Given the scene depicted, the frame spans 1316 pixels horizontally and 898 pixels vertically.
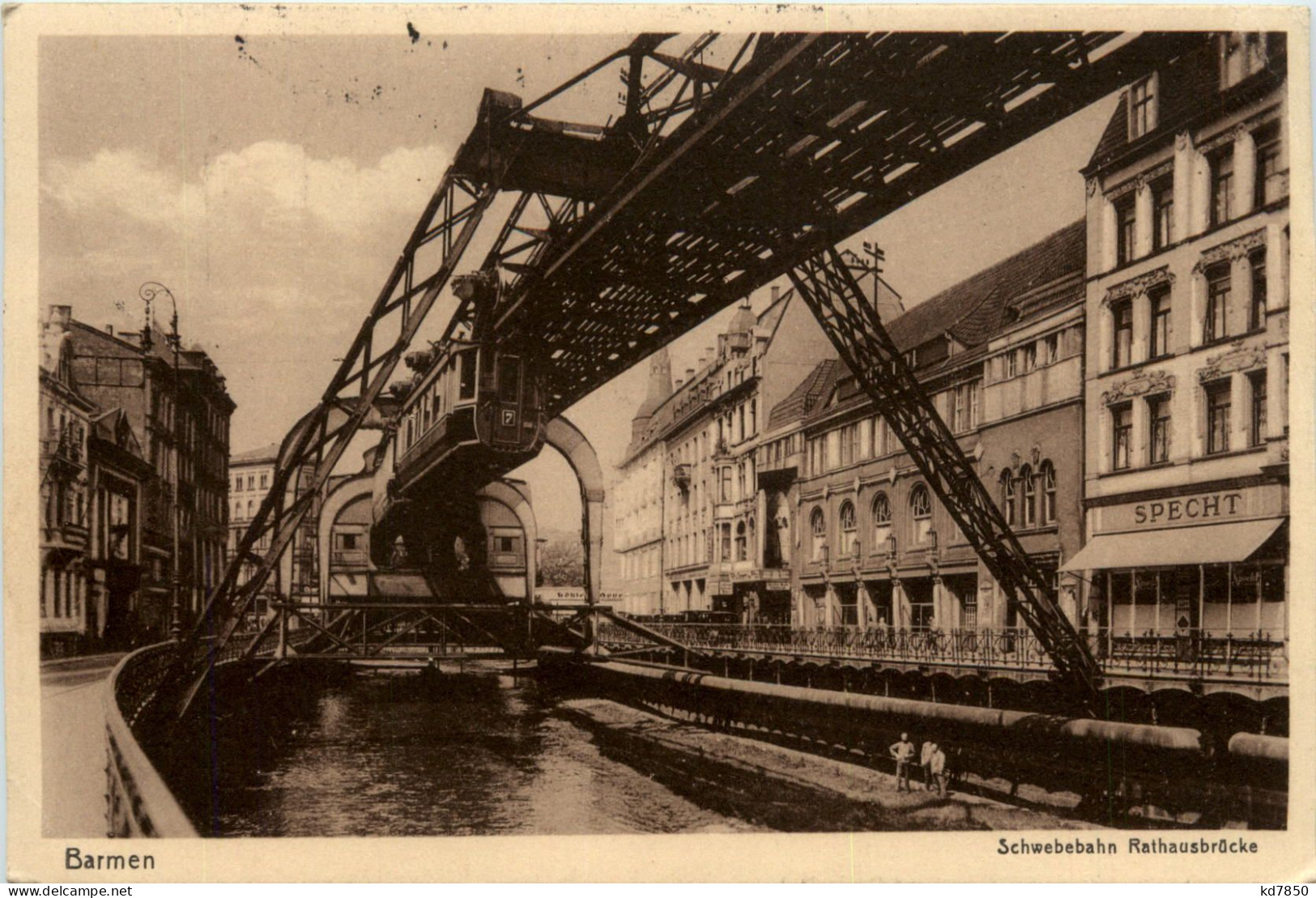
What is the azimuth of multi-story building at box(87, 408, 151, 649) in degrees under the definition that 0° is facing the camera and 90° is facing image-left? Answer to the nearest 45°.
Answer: approximately 315°

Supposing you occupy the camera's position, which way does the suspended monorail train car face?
facing the viewer and to the right of the viewer

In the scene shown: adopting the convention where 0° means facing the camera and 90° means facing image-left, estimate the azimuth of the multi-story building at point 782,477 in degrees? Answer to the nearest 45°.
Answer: approximately 45°

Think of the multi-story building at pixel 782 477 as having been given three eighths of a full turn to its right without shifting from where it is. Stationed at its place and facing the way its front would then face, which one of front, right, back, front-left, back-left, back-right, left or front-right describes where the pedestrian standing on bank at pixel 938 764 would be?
back

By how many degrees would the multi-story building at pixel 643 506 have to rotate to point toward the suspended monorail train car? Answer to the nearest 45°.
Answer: approximately 45° to its left

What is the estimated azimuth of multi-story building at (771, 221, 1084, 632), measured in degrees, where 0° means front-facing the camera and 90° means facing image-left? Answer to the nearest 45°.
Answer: approximately 45°
